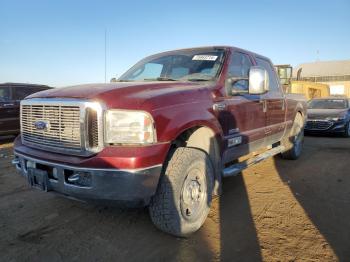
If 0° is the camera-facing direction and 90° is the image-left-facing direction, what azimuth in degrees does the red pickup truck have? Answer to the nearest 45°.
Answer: approximately 45°
